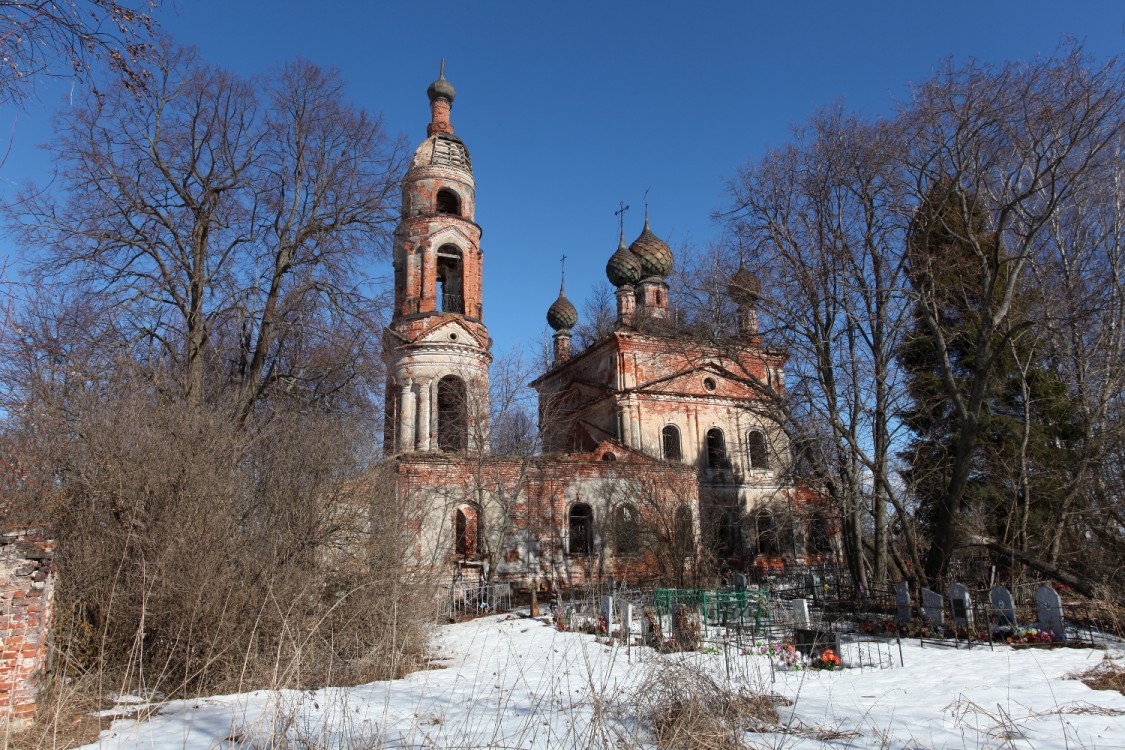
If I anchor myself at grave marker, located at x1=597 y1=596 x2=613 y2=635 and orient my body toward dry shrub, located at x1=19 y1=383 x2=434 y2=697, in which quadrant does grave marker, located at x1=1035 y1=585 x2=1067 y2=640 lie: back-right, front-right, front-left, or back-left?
back-left

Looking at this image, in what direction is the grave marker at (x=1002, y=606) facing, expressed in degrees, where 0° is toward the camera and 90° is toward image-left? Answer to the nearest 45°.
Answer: approximately 0°

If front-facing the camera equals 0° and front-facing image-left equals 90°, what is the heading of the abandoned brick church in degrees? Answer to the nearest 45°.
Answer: approximately 45°

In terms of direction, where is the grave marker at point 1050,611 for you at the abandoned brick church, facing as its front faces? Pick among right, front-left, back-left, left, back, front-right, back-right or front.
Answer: left

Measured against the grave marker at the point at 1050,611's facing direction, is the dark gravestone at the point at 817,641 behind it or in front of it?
in front

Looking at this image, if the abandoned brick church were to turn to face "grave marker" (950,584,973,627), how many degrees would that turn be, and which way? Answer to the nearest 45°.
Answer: approximately 90° to its left

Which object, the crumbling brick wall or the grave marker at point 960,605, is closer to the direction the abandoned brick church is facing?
the crumbling brick wall

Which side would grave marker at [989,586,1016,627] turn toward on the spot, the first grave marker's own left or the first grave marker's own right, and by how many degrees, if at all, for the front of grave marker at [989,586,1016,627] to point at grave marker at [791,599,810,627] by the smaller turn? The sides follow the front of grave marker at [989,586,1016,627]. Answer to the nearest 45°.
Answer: approximately 90° to the first grave marker's own right

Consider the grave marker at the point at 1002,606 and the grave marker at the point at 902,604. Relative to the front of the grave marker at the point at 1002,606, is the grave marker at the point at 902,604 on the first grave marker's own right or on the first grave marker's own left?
on the first grave marker's own right

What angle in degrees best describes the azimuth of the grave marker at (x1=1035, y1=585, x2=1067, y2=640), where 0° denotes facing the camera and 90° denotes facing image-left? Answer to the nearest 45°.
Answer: approximately 45°

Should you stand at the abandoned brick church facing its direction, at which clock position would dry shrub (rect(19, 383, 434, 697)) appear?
The dry shrub is roughly at 11 o'clock from the abandoned brick church.

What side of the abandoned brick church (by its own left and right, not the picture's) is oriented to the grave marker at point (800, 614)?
left
